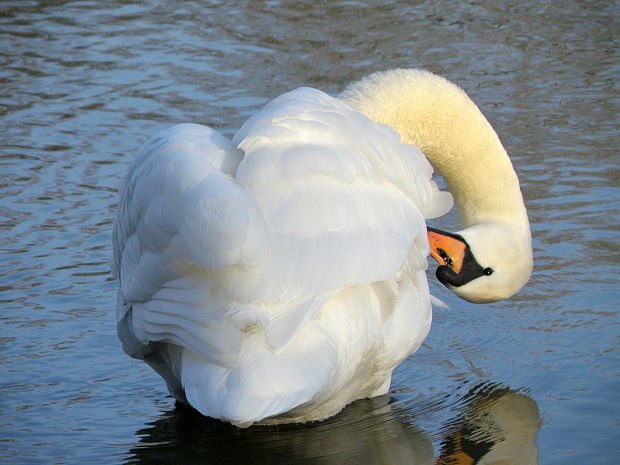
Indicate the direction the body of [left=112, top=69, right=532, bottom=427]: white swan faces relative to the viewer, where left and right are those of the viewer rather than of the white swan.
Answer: facing away from the viewer and to the right of the viewer
